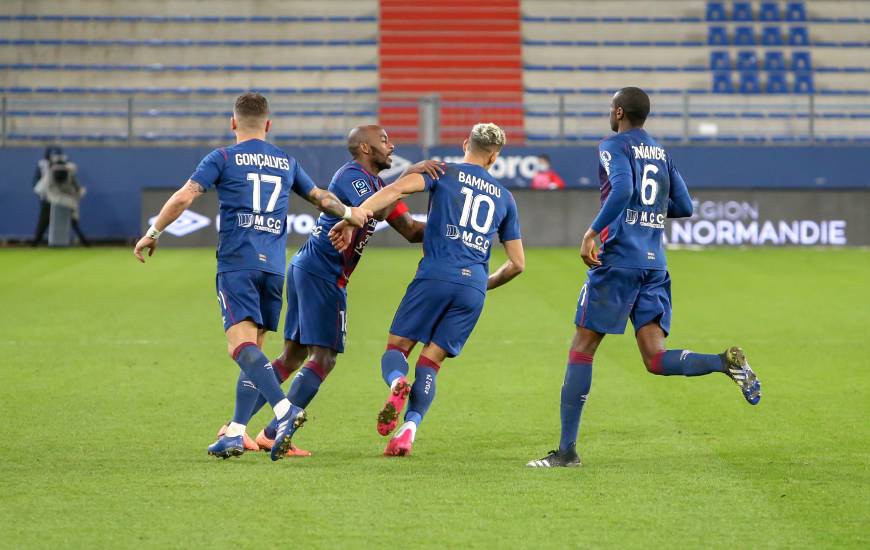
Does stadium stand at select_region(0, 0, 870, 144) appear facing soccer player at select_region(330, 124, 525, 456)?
yes

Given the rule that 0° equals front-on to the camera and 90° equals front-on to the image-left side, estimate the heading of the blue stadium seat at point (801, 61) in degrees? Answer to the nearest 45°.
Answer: approximately 0°

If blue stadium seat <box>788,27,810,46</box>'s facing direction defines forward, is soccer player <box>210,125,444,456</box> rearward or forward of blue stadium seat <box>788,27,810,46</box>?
forward

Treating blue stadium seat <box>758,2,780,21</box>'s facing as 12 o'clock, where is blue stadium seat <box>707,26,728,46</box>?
blue stadium seat <box>707,26,728,46</box> is roughly at 2 o'clock from blue stadium seat <box>758,2,780,21</box>.

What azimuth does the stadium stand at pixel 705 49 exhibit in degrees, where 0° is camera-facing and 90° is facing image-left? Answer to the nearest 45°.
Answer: approximately 0°

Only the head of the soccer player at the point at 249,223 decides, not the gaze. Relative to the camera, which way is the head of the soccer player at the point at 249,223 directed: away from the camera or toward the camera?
away from the camera

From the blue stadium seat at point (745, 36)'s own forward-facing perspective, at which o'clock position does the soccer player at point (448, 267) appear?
The soccer player is roughly at 12 o'clock from the blue stadium seat.

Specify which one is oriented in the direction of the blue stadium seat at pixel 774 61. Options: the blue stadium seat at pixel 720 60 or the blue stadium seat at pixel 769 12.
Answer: the blue stadium seat at pixel 769 12
